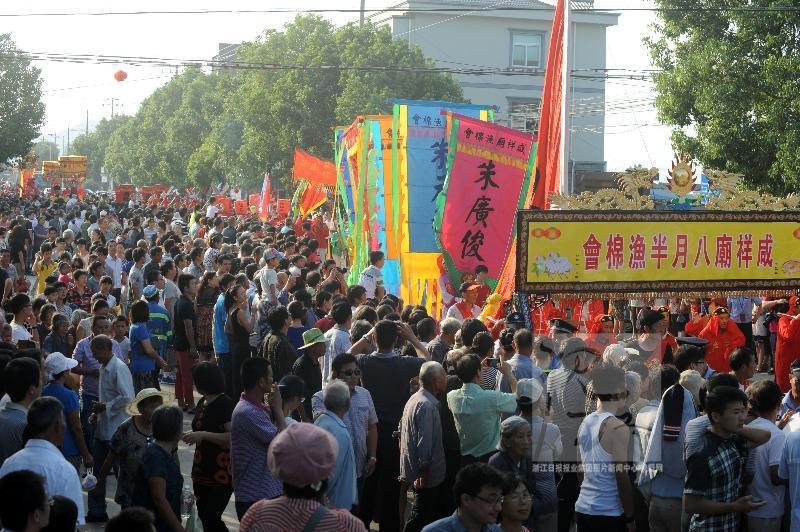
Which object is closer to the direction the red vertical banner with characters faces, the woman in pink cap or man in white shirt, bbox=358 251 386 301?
the woman in pink cap

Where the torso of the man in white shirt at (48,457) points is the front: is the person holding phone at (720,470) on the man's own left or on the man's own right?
on the man's own right

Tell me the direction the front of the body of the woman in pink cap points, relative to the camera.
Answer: away from the camera

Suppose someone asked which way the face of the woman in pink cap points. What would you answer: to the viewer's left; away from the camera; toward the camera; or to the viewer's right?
away from the camera

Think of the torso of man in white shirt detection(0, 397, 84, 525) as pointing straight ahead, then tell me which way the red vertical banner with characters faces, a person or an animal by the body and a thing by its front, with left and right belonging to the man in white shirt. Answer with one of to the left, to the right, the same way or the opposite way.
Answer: the opposite way

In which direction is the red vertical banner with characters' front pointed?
toward the camera

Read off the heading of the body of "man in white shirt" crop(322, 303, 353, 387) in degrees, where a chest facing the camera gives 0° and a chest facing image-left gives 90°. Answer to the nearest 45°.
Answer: approximately 225°

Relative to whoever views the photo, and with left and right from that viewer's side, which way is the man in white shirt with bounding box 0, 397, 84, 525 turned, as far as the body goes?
facing away from the viewer and to the right of the viewer

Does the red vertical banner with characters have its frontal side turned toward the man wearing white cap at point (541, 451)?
yes

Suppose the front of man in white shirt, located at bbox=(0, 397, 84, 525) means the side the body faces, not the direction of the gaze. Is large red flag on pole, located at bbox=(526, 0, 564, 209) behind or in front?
in front

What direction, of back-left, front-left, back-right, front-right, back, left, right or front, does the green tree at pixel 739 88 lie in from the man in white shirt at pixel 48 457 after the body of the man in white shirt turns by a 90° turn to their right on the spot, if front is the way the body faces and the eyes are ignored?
left

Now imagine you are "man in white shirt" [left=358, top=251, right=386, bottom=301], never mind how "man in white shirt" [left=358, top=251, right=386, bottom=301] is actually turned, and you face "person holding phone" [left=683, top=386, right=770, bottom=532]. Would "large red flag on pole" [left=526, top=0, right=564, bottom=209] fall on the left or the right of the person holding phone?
left

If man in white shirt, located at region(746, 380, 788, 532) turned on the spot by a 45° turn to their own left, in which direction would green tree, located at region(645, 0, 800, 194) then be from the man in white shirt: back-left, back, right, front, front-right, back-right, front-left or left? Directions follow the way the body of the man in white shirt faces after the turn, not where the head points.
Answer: front

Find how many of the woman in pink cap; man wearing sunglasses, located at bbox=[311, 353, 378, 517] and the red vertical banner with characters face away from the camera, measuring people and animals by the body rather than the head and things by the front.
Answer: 1

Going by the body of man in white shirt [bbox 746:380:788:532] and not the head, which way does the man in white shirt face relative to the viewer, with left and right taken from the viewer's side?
facing away from the viewer and to the right of the viewer

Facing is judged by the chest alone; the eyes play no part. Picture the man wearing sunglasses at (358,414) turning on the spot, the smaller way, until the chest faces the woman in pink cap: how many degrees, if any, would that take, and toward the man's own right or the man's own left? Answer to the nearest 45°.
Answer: approximately 45° to the man's own right
